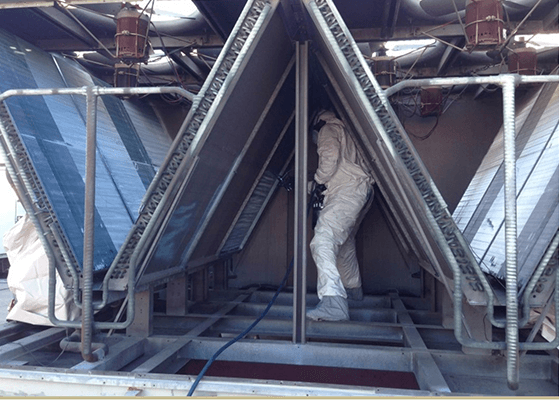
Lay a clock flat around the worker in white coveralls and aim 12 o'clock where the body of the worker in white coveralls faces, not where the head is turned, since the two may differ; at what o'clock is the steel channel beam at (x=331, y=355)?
The steel channel beam is roughly at 9 o'clock from the worker in white coveralls.

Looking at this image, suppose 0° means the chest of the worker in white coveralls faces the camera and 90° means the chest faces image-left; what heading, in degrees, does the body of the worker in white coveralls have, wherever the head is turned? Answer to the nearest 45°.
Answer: approximately 90°

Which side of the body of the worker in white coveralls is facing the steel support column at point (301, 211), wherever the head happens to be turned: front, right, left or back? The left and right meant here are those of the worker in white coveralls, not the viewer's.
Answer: left

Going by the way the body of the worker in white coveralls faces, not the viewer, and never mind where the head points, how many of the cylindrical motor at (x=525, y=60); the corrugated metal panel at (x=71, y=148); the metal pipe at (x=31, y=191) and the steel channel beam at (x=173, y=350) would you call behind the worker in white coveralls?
1

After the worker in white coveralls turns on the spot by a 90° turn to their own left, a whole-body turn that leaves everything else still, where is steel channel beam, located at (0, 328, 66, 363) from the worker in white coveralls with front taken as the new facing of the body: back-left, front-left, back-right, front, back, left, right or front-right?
front-right

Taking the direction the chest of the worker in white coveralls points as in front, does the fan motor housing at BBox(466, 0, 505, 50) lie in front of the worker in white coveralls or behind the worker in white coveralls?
behind

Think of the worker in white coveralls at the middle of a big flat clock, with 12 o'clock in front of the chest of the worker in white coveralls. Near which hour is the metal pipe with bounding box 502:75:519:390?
The metal pipe is roughly at 8 o'clock from the worker in white coveralls.

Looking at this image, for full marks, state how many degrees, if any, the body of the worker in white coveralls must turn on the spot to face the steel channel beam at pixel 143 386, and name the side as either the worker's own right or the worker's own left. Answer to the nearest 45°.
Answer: approximately 45° to the worker's own left

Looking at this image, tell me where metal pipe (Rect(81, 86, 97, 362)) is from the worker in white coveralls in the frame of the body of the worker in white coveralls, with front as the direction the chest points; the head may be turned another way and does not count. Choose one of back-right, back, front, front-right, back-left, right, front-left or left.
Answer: front-left
